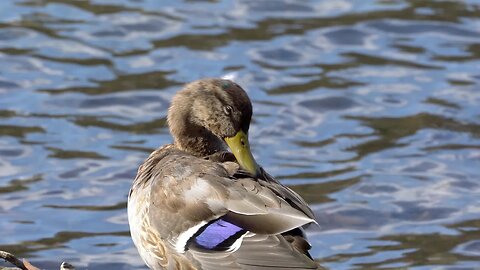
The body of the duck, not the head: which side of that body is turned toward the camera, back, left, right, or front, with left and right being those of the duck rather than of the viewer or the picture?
left
